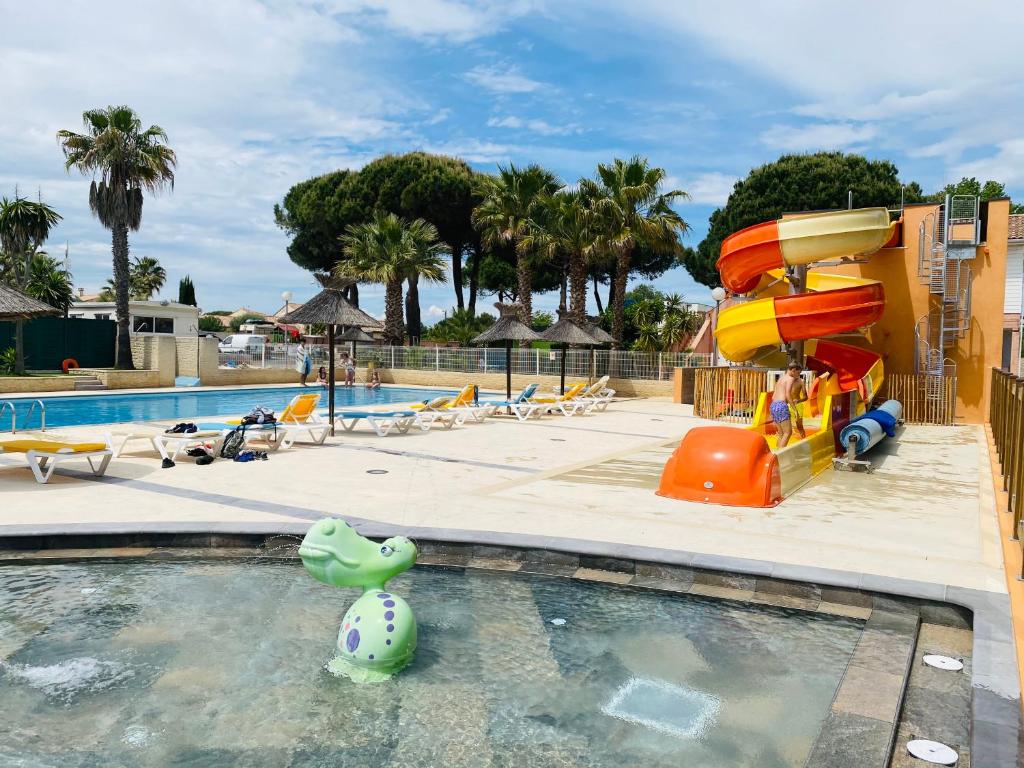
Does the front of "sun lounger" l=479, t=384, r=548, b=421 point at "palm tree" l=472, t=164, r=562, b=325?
no

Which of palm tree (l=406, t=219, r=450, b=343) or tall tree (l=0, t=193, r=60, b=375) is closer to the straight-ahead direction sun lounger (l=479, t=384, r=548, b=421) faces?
the tall tree

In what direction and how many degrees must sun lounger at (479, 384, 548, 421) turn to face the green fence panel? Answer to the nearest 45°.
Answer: approximately 45° to its right

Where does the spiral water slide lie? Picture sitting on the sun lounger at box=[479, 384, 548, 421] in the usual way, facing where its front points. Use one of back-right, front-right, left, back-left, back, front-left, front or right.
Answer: back-left

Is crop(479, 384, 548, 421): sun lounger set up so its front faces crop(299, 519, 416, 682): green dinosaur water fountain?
no

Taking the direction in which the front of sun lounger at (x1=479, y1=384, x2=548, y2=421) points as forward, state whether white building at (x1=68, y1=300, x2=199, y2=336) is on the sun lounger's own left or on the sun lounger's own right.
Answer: on the sun lounger's own right

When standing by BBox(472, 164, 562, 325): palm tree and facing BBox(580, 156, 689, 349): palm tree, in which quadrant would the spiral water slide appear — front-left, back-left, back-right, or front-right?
front-right

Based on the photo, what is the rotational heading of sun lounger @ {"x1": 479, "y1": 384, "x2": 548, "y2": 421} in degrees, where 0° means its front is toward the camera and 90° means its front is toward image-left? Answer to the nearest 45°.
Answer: approximately 90°

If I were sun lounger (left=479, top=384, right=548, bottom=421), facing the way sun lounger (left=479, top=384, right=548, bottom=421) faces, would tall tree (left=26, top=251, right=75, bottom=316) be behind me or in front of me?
in front

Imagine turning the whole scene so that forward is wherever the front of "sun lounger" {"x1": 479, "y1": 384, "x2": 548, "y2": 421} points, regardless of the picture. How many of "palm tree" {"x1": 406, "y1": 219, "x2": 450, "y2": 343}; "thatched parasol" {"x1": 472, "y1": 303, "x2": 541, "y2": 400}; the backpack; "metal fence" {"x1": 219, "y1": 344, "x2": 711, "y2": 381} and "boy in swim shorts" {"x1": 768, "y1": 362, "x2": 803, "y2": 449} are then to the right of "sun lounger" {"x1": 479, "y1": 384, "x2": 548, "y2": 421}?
3

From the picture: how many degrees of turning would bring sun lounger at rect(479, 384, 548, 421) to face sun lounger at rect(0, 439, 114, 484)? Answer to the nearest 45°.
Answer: approximately 45° to its left

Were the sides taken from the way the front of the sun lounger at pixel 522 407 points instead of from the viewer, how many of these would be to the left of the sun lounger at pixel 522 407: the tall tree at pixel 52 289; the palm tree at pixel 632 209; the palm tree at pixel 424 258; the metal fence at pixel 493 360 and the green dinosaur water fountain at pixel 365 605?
1

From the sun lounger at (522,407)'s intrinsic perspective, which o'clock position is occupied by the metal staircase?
The metal staircase is roughly at 6 o'clock from the sun lounger.

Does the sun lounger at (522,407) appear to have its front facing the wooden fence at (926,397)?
no

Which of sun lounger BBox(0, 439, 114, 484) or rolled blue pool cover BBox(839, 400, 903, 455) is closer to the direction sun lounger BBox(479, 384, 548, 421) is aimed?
the sun lounger

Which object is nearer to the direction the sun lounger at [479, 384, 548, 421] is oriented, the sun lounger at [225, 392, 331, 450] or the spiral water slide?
the sun lounger

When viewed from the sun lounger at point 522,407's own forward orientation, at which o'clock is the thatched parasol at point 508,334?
The thatched parasol is roughly at 3 o'clock from the sun lounger.

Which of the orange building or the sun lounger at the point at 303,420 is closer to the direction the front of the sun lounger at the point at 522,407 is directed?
the sun lounger

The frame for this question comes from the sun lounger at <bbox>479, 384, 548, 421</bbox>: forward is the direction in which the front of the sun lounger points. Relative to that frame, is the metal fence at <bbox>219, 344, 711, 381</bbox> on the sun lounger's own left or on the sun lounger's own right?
on the sun lounger's own right
